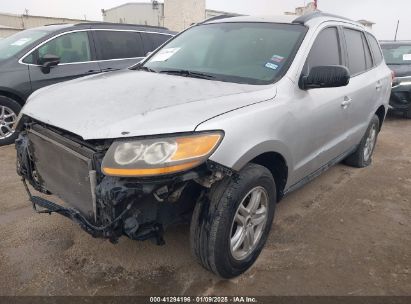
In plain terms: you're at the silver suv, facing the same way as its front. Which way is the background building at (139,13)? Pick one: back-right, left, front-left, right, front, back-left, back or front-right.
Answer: back-right

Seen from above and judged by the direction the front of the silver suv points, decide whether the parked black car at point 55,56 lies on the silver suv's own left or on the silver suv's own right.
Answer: on the silver suv's own right

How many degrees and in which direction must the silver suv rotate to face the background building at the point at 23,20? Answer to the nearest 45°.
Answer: approximately 90° to its right

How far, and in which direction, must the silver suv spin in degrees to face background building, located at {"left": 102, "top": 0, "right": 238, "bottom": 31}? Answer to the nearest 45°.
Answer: approximately 135° to its right

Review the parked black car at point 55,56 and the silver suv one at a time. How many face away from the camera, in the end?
0

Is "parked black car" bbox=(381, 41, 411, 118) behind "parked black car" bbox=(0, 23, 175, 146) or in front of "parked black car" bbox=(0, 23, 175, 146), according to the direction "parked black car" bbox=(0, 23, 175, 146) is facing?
behind

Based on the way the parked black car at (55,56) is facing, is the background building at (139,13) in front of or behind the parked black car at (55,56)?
behind

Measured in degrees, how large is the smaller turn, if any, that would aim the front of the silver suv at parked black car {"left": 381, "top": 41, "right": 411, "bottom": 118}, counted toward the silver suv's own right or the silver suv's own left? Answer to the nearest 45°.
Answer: approximately 180°

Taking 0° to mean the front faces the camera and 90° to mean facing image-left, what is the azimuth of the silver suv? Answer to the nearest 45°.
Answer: approximately 45°

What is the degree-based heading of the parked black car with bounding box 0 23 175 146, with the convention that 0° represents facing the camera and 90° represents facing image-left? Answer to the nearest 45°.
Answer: approximately 45°
